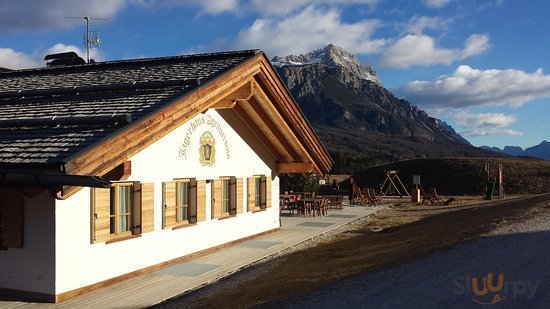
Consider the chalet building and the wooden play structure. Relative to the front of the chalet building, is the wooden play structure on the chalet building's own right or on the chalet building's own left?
on the chalet building's own left

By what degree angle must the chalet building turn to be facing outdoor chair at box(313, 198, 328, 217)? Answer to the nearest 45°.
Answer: approximately 90° to its left

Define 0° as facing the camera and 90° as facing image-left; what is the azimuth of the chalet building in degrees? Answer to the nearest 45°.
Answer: approximately 315°
